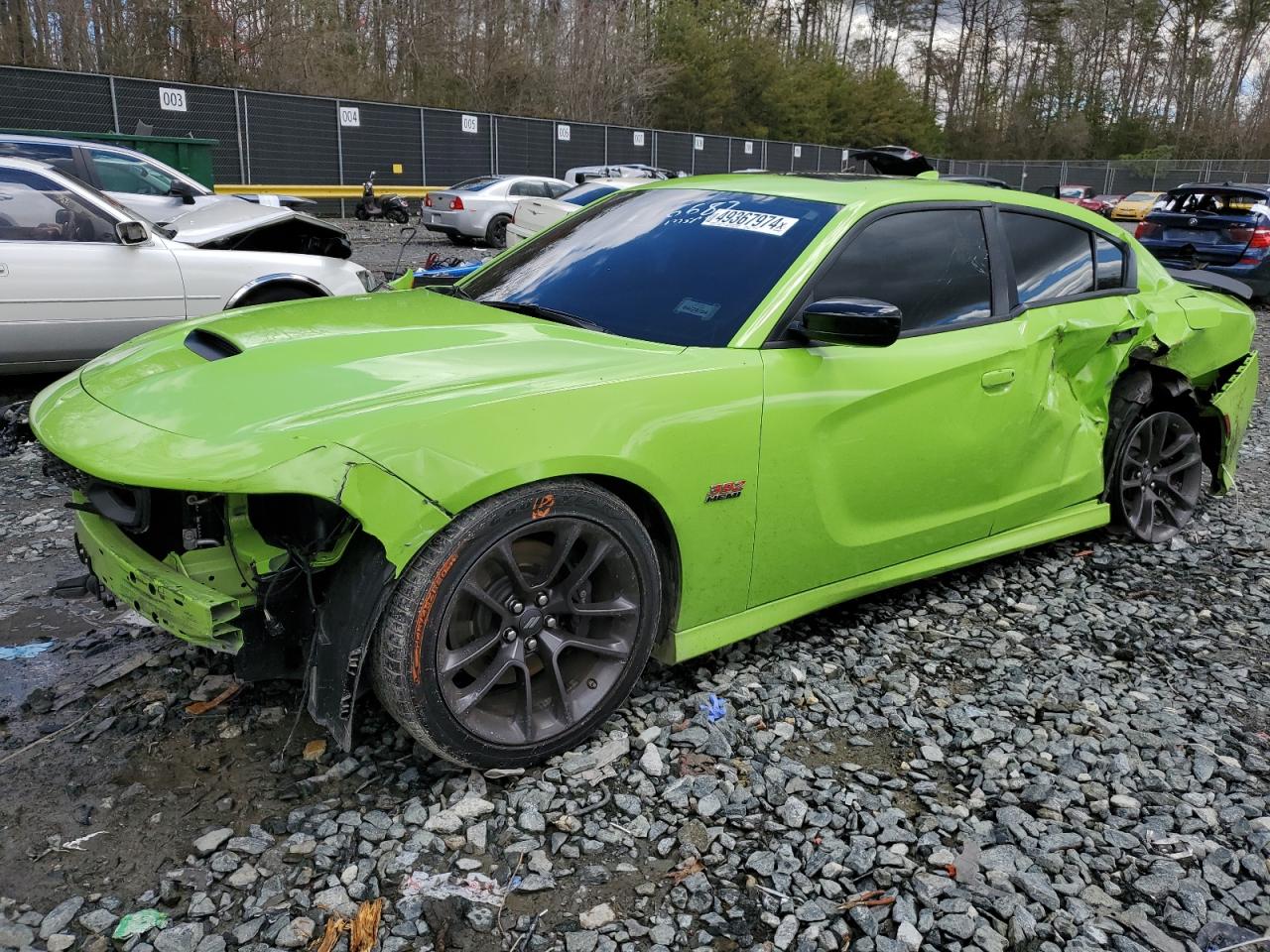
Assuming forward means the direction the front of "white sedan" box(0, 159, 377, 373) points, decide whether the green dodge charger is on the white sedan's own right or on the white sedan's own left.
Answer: on the white sedan's own right

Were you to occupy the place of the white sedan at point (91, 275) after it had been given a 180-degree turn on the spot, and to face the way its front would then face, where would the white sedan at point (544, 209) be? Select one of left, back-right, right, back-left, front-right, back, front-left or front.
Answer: back-right

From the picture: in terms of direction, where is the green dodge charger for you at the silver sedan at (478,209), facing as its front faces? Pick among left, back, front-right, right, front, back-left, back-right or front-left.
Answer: back-right

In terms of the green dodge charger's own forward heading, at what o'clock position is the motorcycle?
The motorcycle is roughly at 4 o'clock from the green dodge charger.

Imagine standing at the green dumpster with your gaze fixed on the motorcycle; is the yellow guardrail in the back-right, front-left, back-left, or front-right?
front-left

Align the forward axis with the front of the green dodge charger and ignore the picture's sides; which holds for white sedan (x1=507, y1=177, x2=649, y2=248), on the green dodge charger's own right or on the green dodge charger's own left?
on the green dodge charger's own right

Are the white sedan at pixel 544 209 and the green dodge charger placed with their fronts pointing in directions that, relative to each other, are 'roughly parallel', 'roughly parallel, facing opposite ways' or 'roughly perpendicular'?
roughly parallel, facing opposite ways

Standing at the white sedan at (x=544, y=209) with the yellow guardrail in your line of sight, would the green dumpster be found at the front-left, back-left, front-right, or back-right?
front-left

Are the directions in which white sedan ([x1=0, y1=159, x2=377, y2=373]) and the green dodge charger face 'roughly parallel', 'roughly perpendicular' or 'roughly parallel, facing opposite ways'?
roughly parallel, facing opposite ways

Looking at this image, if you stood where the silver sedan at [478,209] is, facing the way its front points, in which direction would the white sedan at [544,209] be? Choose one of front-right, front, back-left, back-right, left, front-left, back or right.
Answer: back-right

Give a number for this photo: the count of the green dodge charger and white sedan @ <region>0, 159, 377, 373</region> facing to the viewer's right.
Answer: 1

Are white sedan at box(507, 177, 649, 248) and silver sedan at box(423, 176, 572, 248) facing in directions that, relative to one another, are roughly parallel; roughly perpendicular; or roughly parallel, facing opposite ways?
roughly parallel

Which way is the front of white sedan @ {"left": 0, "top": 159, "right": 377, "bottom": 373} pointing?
to the viewer's right

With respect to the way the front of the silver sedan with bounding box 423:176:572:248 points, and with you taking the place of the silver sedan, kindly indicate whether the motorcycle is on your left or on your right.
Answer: on your left

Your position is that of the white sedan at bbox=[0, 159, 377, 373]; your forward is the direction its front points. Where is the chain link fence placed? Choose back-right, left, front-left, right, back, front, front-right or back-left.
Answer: left

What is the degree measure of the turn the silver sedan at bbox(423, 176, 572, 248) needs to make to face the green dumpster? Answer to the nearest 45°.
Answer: approximately 180°
